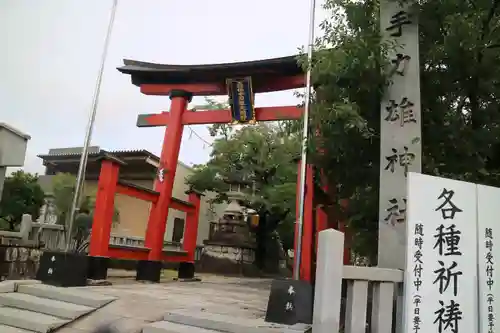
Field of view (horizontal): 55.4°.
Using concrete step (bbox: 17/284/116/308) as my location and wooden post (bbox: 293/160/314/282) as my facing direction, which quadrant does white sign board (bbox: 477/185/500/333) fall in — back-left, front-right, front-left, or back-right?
front-right

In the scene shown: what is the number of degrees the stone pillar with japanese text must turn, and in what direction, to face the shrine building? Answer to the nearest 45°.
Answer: approximately 135° to its right

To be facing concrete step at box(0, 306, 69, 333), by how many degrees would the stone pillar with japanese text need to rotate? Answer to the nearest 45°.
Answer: approximately 90° to its right

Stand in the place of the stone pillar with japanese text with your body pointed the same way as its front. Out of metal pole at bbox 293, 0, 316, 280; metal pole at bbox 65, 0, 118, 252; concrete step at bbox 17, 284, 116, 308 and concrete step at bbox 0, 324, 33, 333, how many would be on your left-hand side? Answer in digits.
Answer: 0

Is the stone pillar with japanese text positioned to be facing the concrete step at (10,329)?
no

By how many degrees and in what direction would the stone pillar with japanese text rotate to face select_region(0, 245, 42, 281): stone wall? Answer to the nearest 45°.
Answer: approximately 90° to its right

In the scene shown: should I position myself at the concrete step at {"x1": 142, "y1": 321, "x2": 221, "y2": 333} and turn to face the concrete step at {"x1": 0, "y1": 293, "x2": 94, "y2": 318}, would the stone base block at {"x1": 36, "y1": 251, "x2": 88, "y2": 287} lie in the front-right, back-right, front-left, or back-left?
front-right

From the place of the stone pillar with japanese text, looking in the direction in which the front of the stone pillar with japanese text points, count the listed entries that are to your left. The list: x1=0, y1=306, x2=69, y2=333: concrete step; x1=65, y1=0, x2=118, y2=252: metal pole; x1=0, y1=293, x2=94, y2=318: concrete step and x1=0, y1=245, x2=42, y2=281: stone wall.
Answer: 0

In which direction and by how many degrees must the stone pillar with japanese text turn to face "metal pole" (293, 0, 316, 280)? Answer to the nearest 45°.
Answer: approximately 135° to its right

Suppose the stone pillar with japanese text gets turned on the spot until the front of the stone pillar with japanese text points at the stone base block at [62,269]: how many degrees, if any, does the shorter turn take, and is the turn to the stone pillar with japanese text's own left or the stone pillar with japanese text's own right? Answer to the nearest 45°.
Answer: approximately 90° to the stone pillar with japanese text's own right

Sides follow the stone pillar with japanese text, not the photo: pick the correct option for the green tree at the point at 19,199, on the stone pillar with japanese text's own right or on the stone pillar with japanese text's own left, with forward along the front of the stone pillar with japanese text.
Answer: on the stone pillar with japanese text's own right

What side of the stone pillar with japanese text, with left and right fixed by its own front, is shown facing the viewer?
front

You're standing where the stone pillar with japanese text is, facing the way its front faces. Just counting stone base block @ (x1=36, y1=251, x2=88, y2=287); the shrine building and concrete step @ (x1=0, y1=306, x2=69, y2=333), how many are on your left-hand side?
0

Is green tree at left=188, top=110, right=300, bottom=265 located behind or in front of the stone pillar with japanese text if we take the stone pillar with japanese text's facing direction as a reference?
behind

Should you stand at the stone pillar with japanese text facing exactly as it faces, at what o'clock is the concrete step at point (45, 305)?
The concrete step is roughly at 3 o'clock from the stone pillar with japanese text.
